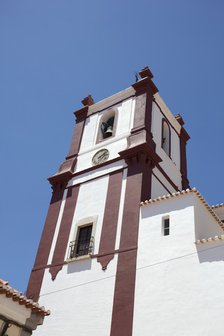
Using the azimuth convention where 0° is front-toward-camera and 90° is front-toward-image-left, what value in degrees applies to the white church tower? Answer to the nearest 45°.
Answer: approximately 45°
